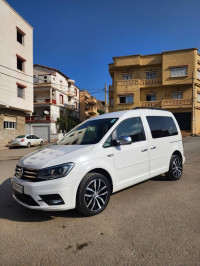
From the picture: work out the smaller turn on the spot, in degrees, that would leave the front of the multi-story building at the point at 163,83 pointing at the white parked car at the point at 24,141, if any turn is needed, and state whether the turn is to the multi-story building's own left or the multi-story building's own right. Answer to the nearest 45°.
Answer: approximately 45° to the multi-story building's own right

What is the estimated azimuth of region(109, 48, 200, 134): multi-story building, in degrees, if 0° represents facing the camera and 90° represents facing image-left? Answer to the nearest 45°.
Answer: approximately 0°

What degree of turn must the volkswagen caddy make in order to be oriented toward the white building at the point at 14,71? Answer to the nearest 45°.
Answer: approximately 90° to its right

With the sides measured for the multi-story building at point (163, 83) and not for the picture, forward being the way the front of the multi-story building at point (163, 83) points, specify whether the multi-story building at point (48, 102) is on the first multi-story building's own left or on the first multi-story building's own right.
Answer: on the first multi-story building's own right

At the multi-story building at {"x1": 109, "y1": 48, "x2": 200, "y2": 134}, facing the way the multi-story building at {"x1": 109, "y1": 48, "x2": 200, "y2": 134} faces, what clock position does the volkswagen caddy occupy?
The volkswagen caddy is roughly at 12 o'clock from the multi-story building.

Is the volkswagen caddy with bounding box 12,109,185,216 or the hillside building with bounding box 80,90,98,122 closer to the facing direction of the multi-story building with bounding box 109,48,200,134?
the volkswagen caddy

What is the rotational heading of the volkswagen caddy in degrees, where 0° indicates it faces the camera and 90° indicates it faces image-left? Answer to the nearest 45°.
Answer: approximately 45°

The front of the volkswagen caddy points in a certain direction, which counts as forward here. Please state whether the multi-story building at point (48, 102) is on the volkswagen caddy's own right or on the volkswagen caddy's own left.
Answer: on the volkswagen caddy's own right

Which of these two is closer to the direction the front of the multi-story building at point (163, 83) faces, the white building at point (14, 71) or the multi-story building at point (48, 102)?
the white building
